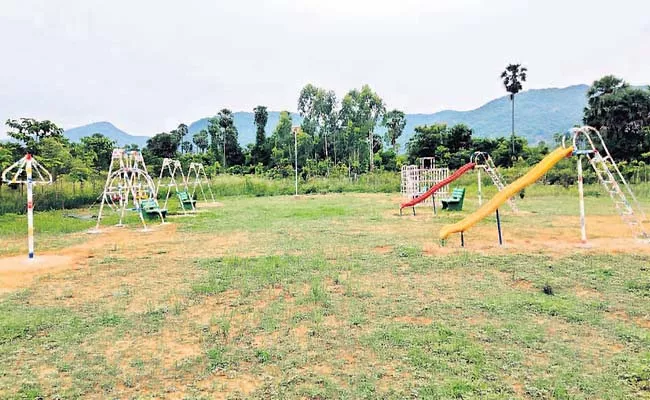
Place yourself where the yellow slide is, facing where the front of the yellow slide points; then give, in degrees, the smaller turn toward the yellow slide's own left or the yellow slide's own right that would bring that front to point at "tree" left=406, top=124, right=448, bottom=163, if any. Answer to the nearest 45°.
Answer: approximately 90° to the yellow slide's own right

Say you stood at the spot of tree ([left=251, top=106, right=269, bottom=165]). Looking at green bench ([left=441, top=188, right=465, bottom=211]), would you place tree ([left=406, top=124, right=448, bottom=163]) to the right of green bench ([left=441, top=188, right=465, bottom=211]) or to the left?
left

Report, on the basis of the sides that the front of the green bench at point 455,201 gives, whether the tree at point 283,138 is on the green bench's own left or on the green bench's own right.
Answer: on the green bench's own right

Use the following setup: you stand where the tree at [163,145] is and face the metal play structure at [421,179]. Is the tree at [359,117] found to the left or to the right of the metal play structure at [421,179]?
left

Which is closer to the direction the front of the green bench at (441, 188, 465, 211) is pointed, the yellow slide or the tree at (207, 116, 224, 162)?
the yellow slide

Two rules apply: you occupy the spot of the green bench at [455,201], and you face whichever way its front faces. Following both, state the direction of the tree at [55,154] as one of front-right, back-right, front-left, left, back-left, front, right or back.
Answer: front-right

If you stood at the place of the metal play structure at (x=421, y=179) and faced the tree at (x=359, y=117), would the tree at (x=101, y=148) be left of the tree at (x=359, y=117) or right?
left

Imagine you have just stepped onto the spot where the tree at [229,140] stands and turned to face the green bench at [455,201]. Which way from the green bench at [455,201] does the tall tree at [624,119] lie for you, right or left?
left

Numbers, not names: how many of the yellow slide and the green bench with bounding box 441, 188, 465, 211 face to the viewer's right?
0

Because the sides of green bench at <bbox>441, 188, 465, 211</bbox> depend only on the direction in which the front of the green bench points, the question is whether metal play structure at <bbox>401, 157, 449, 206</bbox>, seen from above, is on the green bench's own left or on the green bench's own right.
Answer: on the green bench's own right

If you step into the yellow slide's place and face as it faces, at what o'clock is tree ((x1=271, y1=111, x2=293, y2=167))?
The tree is roughly at 2 o'clock from the yellow slide.

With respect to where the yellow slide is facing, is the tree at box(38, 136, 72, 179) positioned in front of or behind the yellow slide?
in front

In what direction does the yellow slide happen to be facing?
to the viewer's left

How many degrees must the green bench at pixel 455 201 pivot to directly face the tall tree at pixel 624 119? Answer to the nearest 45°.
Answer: approximately 180°

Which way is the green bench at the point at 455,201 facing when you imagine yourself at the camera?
facing the viewer and to the left of the viewer

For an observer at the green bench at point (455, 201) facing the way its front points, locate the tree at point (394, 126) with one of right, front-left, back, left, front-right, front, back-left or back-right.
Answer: back-right

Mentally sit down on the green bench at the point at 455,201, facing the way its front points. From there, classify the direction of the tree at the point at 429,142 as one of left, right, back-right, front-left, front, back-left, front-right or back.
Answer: back-right

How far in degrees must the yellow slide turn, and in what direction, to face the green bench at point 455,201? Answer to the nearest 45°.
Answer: approximately 90° to its right

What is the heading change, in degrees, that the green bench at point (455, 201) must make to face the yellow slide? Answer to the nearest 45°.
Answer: approximately 45° to its left
